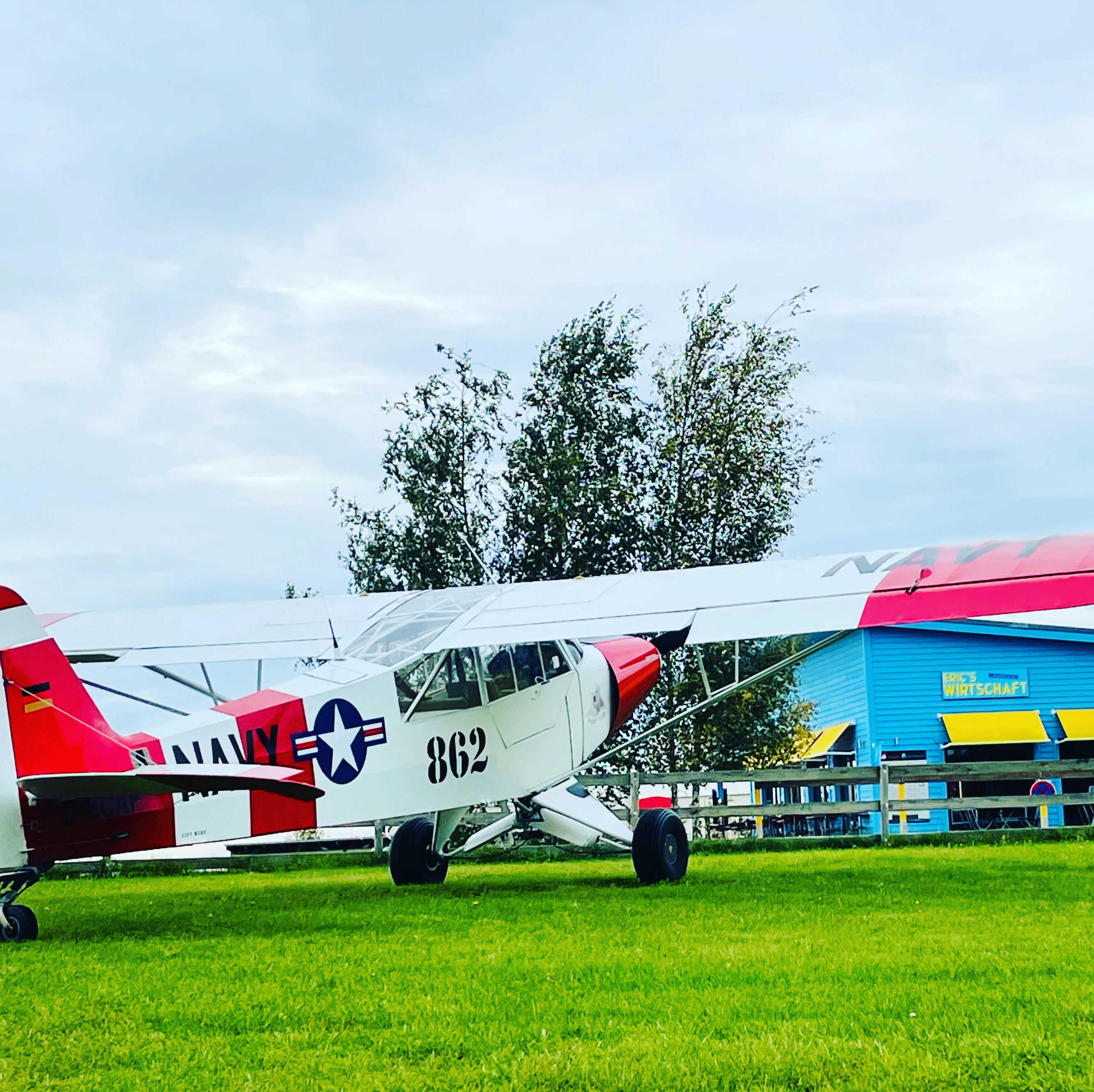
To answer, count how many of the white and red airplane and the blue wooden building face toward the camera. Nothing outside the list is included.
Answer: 1

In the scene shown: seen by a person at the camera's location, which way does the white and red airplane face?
facing away from the viewer and to the right of the viewer

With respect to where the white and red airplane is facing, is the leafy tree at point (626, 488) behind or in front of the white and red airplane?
in front

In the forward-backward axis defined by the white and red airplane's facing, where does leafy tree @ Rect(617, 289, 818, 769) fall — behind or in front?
in front

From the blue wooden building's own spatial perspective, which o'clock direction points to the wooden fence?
The wooden fence is roughly at 12 o'clock from the blue wooden building.

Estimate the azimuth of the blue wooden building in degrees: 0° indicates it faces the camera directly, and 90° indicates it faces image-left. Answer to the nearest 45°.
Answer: approximately 0°

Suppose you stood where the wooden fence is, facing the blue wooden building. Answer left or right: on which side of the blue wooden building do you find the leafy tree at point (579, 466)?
left
